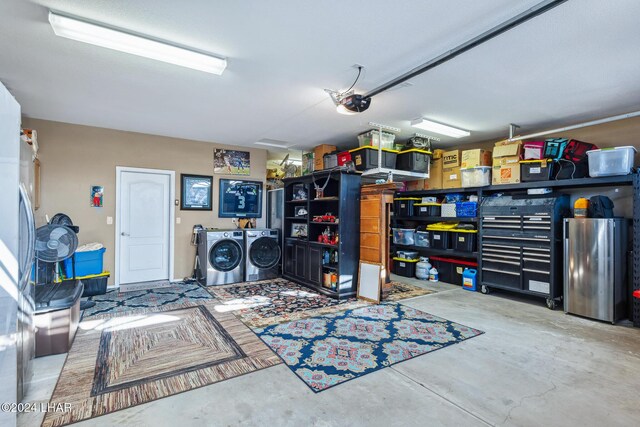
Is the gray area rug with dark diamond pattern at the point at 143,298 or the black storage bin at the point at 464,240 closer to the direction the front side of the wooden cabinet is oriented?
the gray area rug with dark diamond pattern

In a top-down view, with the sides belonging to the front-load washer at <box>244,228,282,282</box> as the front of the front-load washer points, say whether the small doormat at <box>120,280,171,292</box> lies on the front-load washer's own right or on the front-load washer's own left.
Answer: on the front-load washer's own right

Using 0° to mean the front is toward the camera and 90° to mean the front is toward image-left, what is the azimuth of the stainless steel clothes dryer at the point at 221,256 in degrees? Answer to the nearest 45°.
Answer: approximately 315°

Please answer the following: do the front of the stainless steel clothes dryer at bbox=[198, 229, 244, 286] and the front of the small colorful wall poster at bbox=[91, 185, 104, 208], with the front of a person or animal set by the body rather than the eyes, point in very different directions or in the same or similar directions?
same or similar directions

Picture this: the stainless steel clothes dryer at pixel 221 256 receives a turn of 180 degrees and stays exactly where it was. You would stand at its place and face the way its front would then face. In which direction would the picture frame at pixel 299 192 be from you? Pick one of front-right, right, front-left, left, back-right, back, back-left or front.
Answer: back-right

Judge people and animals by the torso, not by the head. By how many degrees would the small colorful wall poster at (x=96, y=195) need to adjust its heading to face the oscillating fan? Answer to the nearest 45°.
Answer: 0° — it already faces it

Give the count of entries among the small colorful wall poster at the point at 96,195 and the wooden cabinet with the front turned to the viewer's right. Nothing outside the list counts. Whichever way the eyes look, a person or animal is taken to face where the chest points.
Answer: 0

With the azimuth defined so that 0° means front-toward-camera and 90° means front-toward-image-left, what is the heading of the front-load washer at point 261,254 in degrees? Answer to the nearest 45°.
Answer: approximately 315°

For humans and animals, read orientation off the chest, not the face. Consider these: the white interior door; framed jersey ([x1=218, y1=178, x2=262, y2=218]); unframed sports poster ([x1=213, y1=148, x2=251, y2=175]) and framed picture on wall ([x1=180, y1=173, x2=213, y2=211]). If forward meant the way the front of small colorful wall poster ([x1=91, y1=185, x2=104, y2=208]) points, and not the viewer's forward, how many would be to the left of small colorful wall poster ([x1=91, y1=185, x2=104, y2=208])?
4

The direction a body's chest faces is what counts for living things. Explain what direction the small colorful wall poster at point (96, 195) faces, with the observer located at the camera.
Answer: facing the viewer

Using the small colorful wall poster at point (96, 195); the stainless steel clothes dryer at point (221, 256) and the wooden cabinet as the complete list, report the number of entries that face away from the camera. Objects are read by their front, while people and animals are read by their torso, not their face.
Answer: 0

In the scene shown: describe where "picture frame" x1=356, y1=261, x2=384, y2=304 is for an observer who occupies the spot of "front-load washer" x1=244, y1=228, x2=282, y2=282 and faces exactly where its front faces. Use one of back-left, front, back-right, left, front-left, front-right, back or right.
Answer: front

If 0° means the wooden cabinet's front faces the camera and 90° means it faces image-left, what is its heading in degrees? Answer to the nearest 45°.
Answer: approximately 45°
